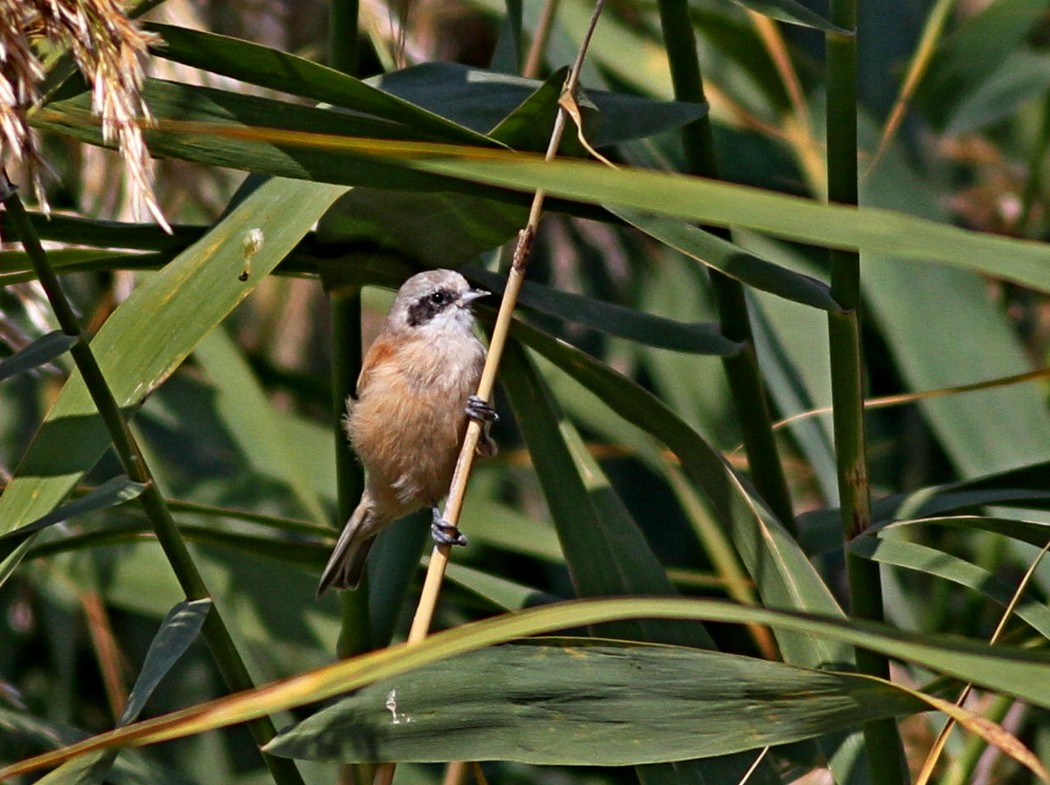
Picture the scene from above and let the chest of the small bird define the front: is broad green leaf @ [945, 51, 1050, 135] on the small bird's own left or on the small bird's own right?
on the small bird's own left

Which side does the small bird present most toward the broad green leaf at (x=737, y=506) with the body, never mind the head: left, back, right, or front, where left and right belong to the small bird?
front

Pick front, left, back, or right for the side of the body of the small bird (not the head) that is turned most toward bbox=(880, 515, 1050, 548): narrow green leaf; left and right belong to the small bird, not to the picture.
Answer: left

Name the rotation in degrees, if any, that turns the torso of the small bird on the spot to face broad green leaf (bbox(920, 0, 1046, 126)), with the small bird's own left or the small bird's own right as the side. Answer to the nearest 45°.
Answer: approximately 45° to the small bird's own left

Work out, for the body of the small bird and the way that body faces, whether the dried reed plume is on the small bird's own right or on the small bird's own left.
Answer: on the small bird's own right

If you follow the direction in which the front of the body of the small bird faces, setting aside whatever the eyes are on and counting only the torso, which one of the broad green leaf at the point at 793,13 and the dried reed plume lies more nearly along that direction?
the broad green leaf

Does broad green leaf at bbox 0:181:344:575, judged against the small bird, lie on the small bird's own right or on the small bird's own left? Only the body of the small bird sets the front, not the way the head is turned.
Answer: on the small bird's own right

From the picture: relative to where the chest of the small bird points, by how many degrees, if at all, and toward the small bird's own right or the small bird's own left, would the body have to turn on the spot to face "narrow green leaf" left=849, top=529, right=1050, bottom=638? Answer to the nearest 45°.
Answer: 0° — it already faces it

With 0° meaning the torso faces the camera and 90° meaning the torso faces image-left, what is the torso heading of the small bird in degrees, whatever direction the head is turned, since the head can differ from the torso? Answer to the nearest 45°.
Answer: approximately 315°
